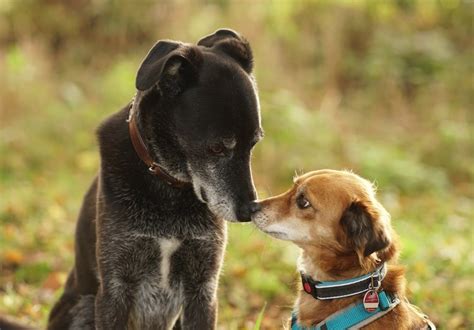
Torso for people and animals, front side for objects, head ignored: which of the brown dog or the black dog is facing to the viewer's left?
the brown dog

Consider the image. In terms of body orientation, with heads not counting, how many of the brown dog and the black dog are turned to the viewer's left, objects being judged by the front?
1

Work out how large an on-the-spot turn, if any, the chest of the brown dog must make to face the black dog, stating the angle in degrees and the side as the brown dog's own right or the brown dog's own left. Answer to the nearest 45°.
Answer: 0° — it already faces it

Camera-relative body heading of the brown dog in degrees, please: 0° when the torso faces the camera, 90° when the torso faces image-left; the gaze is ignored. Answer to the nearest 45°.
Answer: approximately 90°

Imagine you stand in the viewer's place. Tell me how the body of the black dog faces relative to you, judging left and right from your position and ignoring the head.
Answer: facing the viewer and to the right of the viewer
